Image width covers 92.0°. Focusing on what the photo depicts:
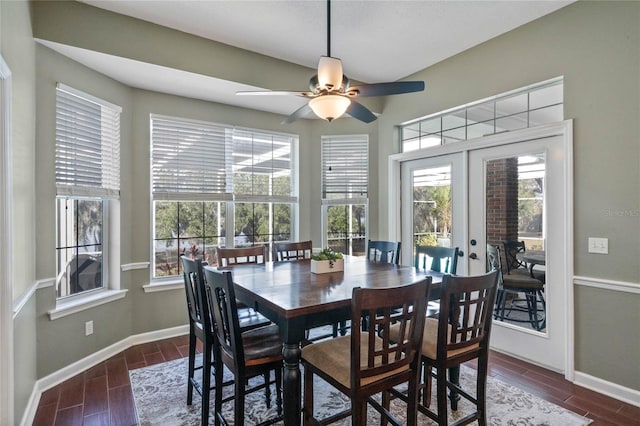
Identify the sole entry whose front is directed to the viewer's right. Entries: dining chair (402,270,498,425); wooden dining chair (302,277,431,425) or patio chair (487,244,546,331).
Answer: patio chair (487,244,546,331)

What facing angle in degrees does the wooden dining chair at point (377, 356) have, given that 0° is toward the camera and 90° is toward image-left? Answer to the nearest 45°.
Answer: approximately 135°

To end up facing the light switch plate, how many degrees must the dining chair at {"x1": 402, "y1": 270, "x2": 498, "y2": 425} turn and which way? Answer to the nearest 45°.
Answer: approximately 90° to its right

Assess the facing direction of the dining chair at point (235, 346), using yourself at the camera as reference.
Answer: facing away from the viewer and to the right of the viewer

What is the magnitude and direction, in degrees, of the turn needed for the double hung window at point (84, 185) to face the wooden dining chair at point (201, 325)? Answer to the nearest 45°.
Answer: approximately 45° to its right

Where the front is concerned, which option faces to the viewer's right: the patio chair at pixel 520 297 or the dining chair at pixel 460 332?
the patio chair at pixel 520 297

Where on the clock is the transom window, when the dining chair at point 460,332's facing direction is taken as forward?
The transom window is roughly at 2 o'clock from the dining chair.

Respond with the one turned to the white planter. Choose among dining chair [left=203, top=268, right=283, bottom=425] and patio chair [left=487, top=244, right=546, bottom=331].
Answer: dining chair [left=203, top=268, right=283, bottom=425]

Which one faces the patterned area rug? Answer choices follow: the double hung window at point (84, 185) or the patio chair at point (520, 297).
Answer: the double hung window
